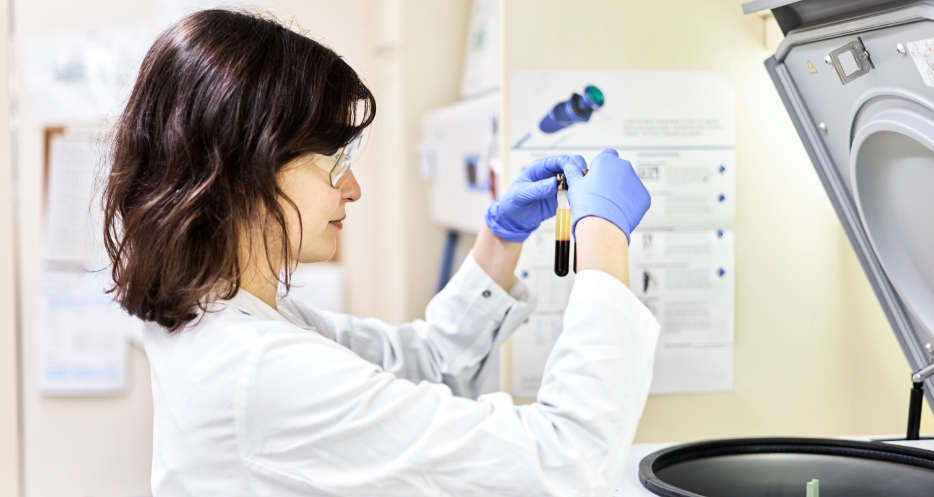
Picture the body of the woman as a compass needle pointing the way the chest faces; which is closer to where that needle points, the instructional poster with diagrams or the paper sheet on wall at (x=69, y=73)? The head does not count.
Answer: the instructional poster with diagrams

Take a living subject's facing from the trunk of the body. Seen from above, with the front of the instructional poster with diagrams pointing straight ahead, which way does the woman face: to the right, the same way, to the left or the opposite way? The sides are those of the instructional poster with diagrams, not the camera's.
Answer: to the left

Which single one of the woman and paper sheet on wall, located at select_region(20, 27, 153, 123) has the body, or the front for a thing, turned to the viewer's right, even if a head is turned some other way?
the woman

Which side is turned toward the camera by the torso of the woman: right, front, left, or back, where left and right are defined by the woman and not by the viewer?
right

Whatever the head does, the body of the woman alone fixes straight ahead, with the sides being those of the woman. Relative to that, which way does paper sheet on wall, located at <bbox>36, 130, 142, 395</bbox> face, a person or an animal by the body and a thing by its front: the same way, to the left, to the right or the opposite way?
to the right

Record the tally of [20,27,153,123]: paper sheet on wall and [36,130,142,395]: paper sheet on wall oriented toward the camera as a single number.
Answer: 2

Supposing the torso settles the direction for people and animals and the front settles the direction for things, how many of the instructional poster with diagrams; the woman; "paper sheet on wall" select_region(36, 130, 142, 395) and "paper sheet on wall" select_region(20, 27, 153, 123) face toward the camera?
3
